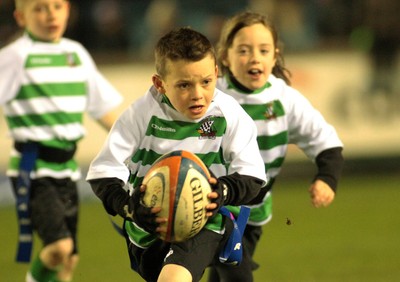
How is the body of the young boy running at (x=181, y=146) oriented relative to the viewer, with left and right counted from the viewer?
facing the viewer

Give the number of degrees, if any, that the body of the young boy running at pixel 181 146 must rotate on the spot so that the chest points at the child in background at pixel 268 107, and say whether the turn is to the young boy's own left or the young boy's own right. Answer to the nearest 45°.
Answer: approximately 135° to the young boy's own left

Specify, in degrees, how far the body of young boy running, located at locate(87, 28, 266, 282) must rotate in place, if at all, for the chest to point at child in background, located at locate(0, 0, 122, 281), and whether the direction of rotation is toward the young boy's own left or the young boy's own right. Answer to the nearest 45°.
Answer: approximately 135° to the young boy's own right

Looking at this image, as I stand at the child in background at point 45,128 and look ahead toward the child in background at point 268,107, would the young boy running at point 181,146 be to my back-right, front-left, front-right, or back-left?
front-right
